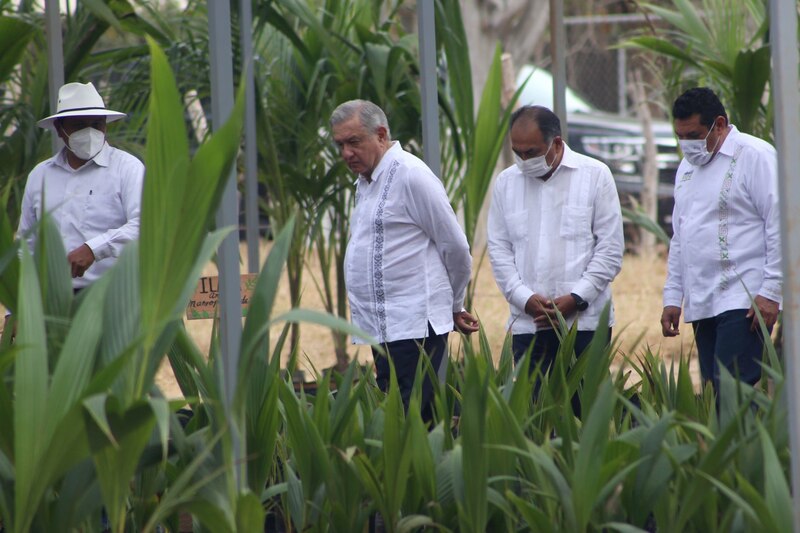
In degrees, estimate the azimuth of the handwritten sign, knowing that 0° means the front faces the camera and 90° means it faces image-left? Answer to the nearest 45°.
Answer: approximately 0°

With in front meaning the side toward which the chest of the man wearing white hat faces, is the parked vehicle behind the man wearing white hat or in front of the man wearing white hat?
behind

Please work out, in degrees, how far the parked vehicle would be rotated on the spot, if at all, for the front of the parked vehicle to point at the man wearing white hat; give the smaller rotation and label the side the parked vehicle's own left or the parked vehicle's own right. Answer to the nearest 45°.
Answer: approximately 45° to the parked vehicle's own right

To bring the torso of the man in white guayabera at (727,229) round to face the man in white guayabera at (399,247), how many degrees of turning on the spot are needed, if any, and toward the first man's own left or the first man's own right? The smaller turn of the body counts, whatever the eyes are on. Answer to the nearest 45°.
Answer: approximately 45° to the first man's own right

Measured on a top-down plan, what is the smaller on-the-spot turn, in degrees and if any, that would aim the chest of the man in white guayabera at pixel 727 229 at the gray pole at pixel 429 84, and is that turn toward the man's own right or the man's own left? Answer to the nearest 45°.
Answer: approximately 45° to the man's own right

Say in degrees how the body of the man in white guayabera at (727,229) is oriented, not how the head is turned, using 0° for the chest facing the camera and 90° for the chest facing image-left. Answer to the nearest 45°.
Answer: approximately 45°

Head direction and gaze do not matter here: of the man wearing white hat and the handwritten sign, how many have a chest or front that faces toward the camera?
2
